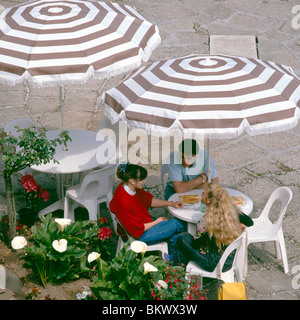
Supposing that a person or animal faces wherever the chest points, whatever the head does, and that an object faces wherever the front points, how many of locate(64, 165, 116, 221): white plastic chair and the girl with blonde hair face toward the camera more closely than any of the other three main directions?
0

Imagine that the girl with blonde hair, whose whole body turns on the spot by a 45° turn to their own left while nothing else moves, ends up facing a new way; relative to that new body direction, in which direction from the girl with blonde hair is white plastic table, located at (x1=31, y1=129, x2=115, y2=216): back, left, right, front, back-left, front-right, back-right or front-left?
front-right

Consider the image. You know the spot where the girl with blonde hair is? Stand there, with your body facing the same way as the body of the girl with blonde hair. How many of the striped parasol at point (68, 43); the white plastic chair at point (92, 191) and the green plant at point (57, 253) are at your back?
0

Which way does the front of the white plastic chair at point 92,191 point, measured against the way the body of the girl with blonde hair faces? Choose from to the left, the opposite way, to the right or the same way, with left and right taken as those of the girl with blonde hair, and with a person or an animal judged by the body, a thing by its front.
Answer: the same way

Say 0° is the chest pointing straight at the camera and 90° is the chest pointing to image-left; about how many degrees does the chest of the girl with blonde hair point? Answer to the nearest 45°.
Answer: approximately 135°

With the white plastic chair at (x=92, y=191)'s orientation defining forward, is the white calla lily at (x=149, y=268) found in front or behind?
behind

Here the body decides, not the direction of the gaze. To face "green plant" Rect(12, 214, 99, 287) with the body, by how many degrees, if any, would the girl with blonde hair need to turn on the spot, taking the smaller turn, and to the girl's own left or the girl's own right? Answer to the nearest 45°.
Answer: approximately 45° to the girl's own left

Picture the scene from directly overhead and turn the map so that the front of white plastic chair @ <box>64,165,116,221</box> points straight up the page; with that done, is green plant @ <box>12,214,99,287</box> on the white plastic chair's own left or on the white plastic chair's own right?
on the white plastic chair's own left

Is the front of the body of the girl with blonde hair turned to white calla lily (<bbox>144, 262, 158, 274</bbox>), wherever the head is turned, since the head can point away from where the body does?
no

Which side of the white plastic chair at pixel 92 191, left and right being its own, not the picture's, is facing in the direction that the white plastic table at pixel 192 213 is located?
back

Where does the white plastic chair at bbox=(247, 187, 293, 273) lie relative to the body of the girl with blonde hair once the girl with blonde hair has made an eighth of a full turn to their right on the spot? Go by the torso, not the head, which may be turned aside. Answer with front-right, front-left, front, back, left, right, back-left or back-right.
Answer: front-right

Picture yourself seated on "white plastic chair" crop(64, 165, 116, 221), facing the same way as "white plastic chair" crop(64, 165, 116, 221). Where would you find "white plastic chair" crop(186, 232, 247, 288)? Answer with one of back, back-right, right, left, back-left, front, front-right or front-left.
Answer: back

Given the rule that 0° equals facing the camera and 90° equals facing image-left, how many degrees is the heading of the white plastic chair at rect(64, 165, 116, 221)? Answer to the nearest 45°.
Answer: approximately 135°

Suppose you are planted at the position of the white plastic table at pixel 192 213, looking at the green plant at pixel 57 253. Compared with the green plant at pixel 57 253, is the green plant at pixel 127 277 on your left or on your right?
left

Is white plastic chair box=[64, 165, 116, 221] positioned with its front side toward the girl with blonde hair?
no

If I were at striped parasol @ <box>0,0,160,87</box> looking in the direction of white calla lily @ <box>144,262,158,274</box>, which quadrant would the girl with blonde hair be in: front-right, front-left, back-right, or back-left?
front-left
